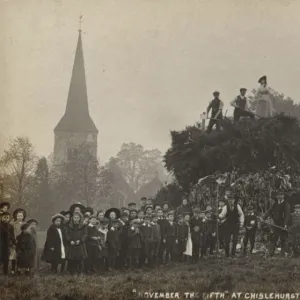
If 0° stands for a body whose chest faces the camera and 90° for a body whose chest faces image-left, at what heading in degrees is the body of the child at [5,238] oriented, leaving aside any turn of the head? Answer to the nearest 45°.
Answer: approximately 0°

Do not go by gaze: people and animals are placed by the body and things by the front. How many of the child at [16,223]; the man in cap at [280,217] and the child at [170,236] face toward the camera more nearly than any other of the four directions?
3

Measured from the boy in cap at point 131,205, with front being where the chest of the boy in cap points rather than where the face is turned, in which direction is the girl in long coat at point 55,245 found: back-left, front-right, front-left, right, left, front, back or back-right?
right

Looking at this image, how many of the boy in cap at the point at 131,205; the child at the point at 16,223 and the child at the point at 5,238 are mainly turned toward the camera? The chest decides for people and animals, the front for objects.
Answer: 3

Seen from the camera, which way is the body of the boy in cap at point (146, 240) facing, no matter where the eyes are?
toward the camera

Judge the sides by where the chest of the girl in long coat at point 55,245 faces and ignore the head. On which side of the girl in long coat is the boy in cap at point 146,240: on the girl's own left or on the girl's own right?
on the girl's own left

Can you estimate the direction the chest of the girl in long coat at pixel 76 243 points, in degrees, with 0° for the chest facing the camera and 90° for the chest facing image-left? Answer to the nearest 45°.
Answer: approximately 0°

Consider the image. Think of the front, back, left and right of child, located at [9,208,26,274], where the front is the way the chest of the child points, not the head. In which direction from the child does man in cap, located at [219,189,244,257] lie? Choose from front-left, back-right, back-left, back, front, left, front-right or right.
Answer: left

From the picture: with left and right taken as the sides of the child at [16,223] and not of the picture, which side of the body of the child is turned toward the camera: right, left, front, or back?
front
